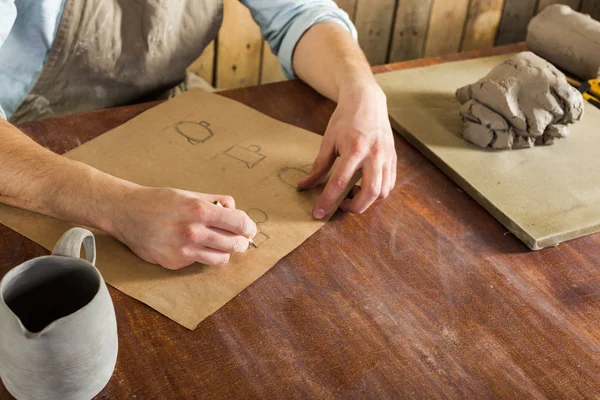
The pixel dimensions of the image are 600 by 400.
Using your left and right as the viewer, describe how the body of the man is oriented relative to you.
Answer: facing the viewer and to the right of the viewer

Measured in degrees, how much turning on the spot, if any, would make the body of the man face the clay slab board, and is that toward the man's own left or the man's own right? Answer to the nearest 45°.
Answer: approximately 45° to the man's own left

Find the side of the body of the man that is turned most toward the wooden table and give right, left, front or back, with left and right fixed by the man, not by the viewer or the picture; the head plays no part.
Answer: front
